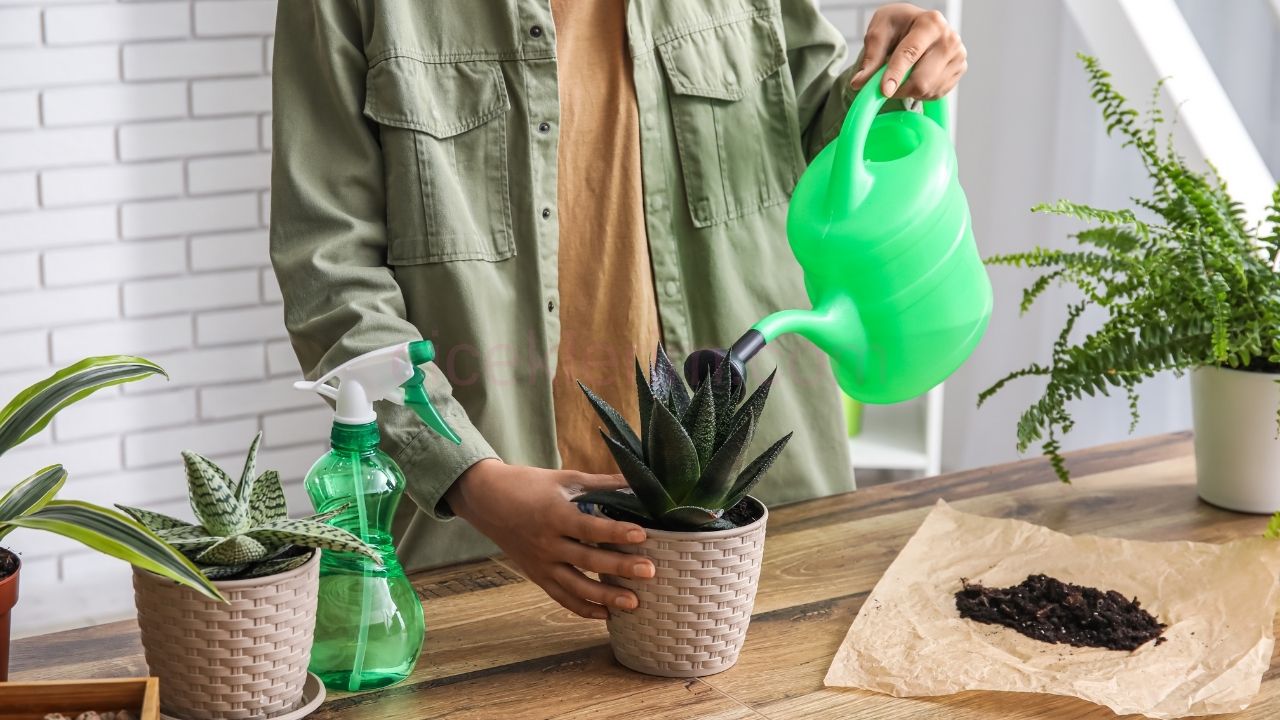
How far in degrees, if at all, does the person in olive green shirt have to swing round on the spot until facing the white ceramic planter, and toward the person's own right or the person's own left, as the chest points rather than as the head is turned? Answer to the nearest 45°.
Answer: approximately 90° to the person's own left

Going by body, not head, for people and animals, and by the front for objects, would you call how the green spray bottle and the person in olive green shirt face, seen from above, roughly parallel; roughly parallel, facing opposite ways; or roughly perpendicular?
roughly perpendicular

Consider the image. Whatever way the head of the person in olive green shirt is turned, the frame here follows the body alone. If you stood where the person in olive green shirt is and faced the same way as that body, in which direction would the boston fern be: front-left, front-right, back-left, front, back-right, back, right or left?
left

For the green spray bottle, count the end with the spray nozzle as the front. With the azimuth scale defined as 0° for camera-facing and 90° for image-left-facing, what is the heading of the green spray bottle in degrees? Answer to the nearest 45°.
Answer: approximately 270°

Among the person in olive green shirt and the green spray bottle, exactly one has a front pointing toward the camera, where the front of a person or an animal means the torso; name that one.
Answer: the person in olive green shirt

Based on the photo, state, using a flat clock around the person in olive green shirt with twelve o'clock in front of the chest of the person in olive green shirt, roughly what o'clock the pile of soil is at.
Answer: The pile of soil is roughly at 10 o'clock from the person in olive green shirt.

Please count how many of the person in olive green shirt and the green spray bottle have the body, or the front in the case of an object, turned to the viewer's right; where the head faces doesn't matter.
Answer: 1

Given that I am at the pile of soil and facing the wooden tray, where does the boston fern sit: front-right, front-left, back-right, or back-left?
back-right

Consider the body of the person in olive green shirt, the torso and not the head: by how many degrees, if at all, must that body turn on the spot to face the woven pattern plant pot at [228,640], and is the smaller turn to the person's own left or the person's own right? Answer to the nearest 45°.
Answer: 0° — they already face it

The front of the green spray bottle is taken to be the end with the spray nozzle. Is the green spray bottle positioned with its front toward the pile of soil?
yes

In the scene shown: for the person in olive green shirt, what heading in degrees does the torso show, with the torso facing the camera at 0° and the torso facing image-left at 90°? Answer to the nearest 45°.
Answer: approximately 0°
